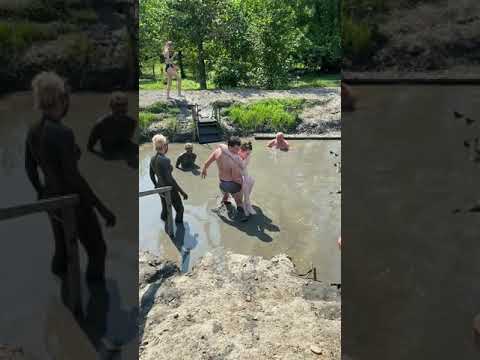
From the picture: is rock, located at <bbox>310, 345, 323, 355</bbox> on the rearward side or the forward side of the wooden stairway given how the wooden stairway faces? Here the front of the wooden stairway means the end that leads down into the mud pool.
on the forward side

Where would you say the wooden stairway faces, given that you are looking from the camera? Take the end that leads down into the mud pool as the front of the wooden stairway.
facing the viewer

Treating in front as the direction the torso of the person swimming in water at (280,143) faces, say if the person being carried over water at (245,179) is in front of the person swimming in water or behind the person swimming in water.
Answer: in front

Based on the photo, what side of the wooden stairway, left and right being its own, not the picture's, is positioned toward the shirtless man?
front

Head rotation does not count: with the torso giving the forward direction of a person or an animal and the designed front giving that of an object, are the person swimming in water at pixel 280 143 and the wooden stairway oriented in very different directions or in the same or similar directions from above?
same or similar directions

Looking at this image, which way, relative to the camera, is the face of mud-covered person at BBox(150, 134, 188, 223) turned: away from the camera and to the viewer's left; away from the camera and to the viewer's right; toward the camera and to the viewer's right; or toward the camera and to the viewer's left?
away from the camera and to the viewer's right

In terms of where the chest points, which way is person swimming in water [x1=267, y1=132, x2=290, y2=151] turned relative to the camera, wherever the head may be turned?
toward the camera

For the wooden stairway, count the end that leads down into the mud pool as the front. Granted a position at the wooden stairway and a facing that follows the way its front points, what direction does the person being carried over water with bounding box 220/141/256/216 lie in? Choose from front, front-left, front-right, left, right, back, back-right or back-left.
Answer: front

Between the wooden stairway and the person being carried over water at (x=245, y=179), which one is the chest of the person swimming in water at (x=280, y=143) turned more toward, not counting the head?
the person being carried over water
